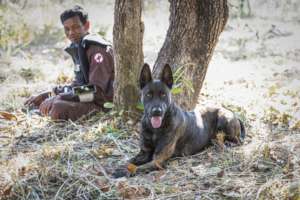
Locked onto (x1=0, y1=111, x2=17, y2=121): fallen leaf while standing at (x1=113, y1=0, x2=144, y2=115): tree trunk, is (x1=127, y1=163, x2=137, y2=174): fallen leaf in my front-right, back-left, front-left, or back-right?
back-left

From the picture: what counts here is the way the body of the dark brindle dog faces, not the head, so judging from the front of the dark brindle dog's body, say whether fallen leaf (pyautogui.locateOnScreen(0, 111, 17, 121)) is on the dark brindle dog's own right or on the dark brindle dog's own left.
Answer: on the dark brindle dog's own right

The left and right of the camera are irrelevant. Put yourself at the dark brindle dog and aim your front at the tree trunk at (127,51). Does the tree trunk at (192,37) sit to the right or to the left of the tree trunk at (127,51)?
right

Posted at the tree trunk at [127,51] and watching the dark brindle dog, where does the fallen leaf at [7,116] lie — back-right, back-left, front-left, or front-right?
back-right

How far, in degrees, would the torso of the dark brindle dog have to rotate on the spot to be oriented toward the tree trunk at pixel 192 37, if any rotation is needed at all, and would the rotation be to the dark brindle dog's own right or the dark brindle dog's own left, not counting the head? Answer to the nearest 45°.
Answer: approximately 135° to the dark brindle dog's own right

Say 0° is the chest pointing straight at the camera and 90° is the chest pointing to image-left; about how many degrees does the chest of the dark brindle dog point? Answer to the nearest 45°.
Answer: approximately 45°

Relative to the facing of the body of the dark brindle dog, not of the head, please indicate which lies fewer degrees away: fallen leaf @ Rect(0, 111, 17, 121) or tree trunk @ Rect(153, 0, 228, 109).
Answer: the fallen leaf

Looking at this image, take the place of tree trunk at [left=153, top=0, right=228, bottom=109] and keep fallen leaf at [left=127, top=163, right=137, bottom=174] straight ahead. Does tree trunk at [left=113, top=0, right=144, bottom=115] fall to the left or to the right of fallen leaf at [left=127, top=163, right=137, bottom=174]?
right
